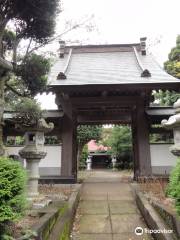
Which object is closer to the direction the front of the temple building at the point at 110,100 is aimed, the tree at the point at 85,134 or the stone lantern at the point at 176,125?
the stone lantern

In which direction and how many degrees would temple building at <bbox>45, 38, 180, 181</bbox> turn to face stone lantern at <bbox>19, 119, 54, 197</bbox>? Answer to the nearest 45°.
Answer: approximately 45° to its right

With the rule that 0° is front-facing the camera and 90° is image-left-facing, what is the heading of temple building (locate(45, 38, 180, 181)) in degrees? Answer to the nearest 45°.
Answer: approximately 0°

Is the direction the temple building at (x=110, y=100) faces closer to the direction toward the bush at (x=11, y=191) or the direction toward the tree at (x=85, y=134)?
the bush

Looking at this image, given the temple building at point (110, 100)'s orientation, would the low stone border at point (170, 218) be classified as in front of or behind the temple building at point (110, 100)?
in front

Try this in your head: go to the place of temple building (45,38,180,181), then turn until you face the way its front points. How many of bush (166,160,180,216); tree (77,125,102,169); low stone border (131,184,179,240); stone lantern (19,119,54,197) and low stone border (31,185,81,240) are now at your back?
1

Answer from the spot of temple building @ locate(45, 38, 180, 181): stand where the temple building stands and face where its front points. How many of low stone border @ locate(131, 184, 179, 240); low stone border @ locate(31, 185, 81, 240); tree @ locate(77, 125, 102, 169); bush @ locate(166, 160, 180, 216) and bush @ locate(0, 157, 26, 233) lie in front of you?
4

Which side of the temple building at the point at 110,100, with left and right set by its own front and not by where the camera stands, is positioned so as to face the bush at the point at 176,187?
front

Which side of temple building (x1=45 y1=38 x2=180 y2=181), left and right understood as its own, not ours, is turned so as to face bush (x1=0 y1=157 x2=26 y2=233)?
front

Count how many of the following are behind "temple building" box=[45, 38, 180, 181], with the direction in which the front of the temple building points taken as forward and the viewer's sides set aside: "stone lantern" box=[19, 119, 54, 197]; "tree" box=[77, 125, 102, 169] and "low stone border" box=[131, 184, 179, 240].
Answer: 1

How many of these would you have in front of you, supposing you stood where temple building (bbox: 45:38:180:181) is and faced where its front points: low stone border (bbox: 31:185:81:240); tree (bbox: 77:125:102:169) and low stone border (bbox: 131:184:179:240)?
2

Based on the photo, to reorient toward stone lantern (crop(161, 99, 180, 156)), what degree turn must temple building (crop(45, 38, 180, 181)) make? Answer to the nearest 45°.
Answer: approximately 45° to its left

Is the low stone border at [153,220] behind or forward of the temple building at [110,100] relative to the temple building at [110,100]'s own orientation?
forward
